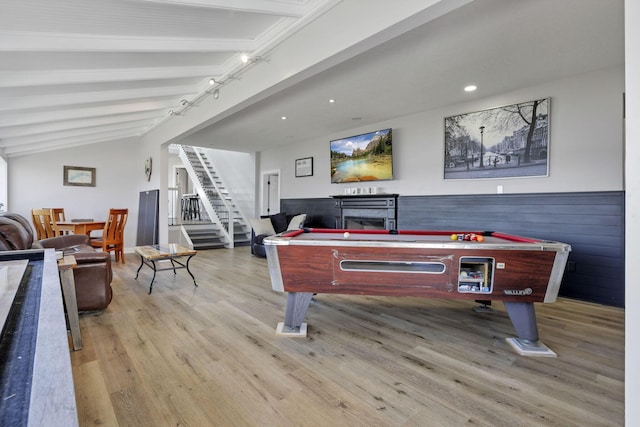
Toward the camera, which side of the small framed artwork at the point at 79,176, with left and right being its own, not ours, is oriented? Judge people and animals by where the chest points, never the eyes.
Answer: front

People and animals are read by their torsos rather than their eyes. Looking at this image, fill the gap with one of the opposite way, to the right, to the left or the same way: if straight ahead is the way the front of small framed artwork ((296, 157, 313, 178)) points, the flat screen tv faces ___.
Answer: the same way

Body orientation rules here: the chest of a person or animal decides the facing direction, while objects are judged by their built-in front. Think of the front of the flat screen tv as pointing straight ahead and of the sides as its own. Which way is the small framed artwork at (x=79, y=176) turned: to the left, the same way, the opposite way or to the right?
to the left

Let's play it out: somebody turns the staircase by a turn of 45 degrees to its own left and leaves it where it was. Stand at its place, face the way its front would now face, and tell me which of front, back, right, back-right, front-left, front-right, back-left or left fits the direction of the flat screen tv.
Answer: front-right

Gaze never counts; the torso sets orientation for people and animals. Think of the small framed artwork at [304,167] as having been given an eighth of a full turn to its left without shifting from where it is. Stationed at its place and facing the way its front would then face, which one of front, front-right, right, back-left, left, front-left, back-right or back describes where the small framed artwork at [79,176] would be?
right

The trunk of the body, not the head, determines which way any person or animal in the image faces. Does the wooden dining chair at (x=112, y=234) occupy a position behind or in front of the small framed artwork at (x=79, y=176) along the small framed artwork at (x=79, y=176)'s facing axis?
in front

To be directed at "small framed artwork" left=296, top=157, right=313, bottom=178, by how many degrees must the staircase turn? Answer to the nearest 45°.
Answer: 0° — it already faces it

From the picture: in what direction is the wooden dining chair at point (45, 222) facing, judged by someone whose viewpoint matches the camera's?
facing away from the viewer and to the right of the viewer

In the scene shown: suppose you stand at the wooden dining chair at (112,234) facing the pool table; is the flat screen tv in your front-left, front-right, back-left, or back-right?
front-left

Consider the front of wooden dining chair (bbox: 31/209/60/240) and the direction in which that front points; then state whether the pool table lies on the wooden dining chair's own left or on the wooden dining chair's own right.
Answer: on the wooden dining chair's own right

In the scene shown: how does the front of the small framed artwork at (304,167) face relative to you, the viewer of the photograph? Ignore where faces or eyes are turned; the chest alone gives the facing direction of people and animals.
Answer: facing the viewer and to the left of the viewer

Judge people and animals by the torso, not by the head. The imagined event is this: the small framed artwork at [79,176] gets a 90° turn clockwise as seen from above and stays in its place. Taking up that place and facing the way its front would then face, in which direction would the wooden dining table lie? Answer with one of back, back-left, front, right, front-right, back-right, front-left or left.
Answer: left

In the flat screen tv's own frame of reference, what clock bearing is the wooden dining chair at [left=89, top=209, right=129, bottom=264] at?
The wooden dining chair is roughly at 1 o'clock from the flat screen tv.

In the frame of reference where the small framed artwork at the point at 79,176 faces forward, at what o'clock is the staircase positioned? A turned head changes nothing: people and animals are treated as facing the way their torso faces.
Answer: The staircase is roughly at 9 o'clock from the small framed artwork.
